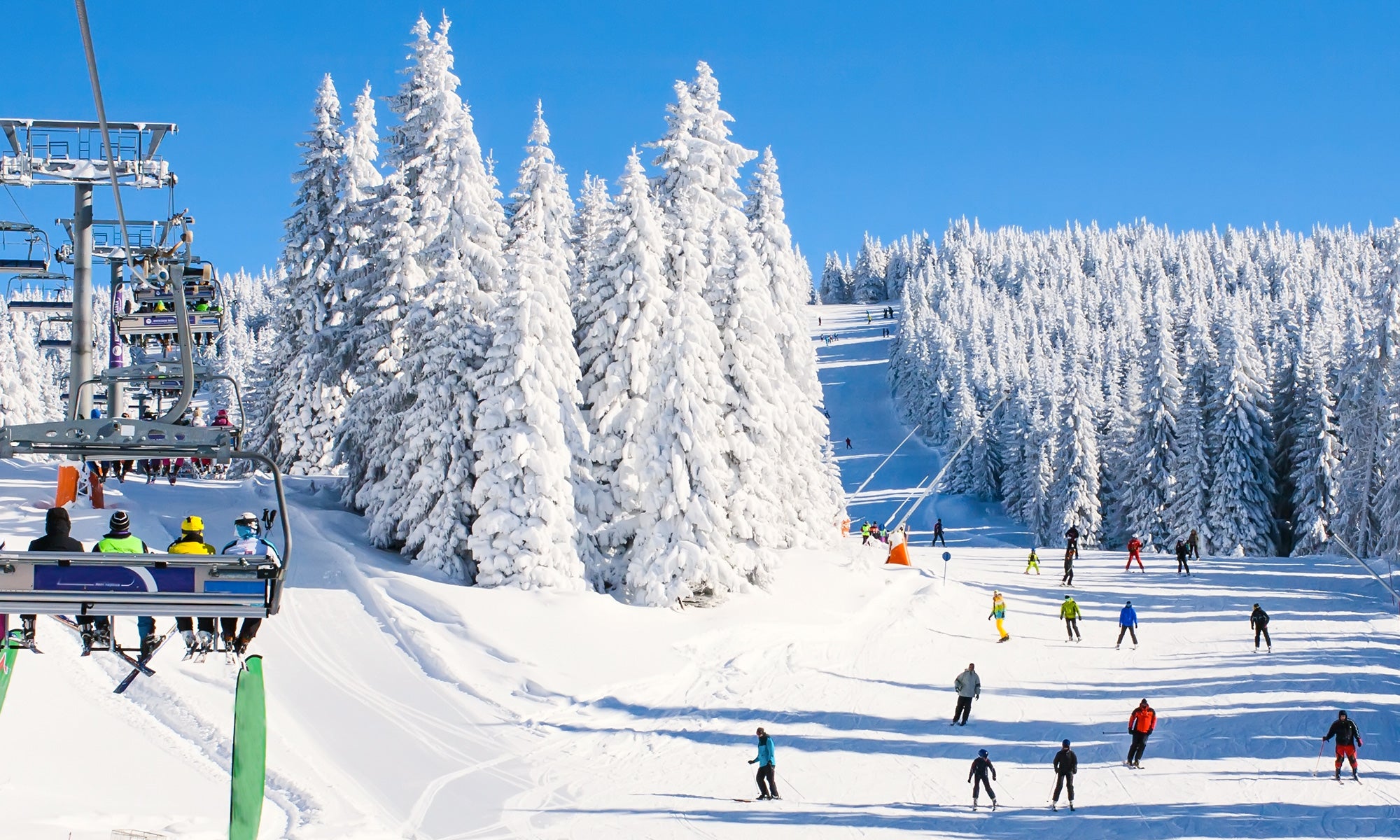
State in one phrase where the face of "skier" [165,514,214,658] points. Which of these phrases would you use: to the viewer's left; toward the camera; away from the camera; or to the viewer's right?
away from the camera

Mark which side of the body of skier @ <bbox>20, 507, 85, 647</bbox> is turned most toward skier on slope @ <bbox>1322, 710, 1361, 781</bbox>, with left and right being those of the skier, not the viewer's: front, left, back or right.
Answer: right

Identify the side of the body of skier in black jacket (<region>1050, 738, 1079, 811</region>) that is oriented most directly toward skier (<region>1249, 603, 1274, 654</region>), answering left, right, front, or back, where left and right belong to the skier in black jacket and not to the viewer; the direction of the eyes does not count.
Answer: back

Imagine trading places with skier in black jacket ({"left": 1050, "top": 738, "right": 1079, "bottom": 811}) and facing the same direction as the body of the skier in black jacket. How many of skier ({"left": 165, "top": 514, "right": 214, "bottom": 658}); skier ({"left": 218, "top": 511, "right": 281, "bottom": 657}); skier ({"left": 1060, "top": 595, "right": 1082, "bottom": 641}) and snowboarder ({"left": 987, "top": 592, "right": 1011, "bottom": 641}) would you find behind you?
2

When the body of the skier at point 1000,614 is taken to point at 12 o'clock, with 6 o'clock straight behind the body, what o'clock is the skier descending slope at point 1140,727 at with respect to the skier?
The skier descending slope is roughly at 10 o'clock from the skier.

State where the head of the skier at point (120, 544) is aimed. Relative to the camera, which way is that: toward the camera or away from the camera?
away from the camera

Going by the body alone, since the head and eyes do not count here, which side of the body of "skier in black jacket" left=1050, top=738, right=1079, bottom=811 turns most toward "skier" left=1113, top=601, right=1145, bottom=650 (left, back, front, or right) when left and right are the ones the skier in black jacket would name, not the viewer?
back

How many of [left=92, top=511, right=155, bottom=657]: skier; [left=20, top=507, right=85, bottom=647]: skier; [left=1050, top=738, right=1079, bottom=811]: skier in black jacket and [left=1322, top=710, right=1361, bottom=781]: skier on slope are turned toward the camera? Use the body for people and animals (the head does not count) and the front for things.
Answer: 2

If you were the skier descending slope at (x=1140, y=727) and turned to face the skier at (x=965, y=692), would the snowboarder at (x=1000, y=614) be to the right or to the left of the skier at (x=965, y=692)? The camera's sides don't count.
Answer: right

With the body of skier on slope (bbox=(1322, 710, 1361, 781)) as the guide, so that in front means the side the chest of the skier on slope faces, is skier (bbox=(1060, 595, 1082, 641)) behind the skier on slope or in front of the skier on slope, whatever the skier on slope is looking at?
behind

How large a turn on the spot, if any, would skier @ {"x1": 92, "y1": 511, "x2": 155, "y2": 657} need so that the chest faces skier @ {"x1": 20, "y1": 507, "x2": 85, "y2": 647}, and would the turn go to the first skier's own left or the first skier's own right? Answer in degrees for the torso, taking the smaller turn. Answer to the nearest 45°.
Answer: approximately 135° to the first skier's own left

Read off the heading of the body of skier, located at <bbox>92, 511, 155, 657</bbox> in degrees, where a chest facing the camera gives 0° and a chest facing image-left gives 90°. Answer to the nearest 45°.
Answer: approximately 180°

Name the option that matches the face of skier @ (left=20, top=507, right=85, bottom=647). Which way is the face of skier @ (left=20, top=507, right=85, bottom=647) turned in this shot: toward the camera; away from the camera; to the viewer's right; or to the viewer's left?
away from the camera

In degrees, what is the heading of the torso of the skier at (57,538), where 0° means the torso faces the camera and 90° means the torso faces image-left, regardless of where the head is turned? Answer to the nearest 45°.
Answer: approximately 180°
